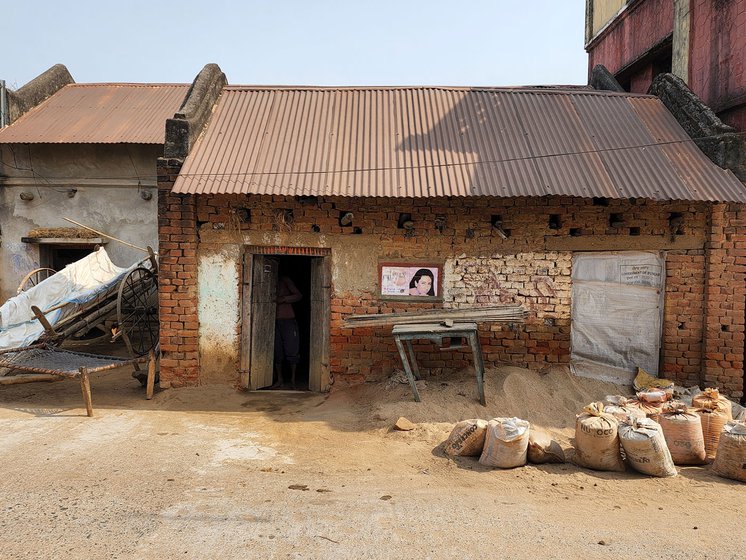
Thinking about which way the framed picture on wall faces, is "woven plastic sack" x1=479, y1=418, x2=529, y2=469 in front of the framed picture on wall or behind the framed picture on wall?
in front

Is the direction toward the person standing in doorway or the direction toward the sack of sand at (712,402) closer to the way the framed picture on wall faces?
the sack of sand

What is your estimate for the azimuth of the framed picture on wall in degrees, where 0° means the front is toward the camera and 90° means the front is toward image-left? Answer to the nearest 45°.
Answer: approximately 0°

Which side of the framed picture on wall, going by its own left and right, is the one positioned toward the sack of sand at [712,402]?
left

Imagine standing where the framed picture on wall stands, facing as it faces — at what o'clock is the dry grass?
The dry grass is roughly at 4 o'clock from the framed picture on wall.

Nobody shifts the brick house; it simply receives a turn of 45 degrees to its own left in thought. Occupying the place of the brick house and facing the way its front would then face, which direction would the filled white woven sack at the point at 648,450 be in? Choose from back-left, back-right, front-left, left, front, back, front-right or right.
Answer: front

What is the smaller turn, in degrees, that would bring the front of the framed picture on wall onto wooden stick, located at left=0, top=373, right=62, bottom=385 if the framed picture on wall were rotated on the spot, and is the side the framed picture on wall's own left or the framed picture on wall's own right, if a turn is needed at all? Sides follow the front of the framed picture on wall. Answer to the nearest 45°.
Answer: approximately 90° to the framed picture on wall's own right

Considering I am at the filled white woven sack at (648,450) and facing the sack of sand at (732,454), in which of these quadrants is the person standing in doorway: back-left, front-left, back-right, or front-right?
back-left

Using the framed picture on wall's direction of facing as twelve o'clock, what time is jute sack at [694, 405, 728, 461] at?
The jute sack is roughly at 10 o'clock from the framed picture on wall.

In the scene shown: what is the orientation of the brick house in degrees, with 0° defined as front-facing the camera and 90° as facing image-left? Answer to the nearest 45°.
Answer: approximately 0°

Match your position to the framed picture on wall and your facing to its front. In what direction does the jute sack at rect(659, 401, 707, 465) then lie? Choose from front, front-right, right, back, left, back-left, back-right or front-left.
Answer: front-left

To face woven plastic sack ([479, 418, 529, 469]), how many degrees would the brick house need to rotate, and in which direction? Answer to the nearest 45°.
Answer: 0° — it already faces it

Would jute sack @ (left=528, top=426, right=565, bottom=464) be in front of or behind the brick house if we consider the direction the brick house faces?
in front

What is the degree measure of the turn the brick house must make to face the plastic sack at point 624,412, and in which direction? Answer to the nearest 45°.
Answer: approximately 45° to its left
